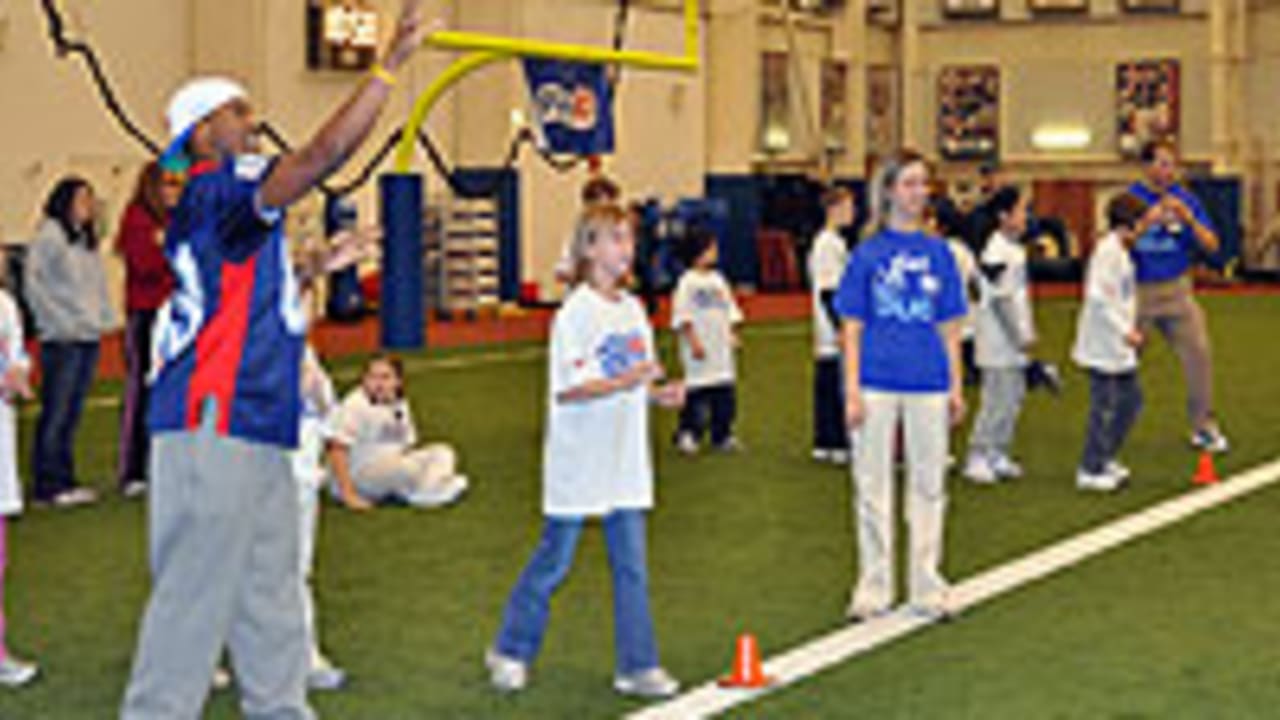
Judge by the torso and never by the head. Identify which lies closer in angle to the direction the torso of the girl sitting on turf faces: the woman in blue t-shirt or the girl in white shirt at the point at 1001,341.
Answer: the woman in blue t-shirt

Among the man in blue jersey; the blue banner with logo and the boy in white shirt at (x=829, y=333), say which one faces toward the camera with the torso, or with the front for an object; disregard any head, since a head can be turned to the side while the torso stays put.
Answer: the blue banner with logo

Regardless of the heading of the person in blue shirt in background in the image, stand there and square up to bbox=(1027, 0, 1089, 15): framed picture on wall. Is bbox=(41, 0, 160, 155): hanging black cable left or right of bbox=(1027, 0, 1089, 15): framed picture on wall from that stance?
left

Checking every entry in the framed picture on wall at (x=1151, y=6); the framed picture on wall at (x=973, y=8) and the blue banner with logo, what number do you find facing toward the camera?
3

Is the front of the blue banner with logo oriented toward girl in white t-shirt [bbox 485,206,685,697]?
yes

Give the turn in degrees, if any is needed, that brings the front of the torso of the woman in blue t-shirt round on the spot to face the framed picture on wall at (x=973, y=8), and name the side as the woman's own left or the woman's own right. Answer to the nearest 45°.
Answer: approximately 180°

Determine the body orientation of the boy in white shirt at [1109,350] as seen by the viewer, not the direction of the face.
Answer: to the viewer's right

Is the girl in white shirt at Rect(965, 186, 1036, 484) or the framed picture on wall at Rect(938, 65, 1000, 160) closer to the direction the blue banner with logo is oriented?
the girl in white shirt

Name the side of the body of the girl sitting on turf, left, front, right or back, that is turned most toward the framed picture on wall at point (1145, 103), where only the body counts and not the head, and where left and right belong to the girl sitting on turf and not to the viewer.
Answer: left
